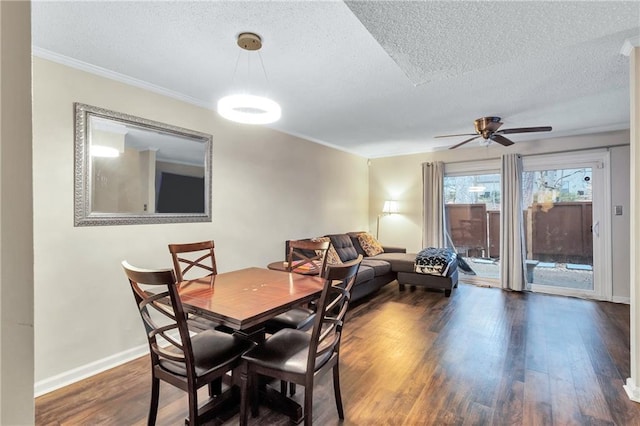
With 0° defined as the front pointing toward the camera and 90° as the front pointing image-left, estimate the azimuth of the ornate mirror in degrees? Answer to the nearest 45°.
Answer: approximately 315°

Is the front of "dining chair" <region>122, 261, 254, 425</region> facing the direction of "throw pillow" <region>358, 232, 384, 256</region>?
yes

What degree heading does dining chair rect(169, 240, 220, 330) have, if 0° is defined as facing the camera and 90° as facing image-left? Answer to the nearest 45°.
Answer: approximately 315°

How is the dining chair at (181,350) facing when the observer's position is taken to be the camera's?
facing away from the viewer and to the right of the viewer

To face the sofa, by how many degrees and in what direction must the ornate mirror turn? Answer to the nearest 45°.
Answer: approximately 45° to its left

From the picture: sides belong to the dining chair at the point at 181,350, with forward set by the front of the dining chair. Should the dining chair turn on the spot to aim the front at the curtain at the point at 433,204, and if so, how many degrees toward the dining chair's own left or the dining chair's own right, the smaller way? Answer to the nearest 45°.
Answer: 0° — it already faces it
